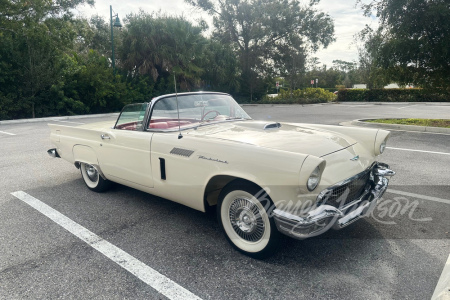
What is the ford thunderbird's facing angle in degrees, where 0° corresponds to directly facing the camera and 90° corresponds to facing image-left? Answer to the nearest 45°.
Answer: approximately 315°

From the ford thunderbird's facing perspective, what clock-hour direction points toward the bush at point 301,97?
The bush is roughly at 8 o'clock from the ford thunderbird.

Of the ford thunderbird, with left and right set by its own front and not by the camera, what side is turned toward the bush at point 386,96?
left

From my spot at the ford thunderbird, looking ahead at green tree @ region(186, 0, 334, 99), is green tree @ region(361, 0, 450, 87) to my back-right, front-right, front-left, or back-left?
front-right

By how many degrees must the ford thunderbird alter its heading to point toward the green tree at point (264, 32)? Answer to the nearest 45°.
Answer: approximately 135° to its left

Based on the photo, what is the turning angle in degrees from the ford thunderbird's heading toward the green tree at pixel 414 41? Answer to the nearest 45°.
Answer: approximately 90° to its left

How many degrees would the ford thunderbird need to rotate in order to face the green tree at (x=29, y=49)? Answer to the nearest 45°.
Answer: approximately 180°

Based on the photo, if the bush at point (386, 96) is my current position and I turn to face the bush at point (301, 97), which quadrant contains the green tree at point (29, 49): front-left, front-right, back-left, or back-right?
front-left
